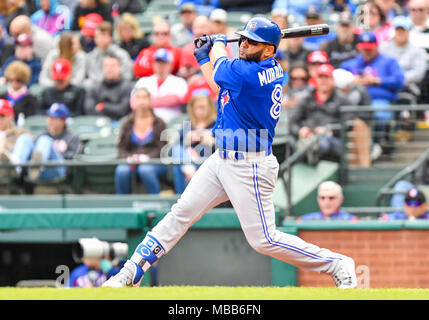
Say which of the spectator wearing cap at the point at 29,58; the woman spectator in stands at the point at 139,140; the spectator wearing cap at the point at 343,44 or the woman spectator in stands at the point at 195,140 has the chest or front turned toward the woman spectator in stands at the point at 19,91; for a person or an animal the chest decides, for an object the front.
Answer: the spectator wearing cap at the point at 29,58

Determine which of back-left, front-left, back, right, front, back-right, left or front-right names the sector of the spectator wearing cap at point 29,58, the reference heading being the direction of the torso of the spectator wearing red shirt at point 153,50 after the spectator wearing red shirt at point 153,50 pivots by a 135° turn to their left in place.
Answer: left

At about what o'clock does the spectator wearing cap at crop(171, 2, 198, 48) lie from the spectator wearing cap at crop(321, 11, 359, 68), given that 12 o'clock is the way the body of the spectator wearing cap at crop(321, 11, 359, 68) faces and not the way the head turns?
the spectator wearing cap at crop(171, 2, 198, 48) is roughly at 4 o'clock from the spectator wearing cap at crop(321, 11, 359, 68).

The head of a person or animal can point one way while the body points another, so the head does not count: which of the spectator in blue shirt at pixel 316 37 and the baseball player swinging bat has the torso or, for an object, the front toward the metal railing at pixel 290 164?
the spectator in blue shirt

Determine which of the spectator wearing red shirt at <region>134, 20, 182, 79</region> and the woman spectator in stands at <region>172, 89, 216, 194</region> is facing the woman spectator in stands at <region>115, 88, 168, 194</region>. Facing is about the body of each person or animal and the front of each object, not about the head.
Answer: the spectator wearing red shirt
